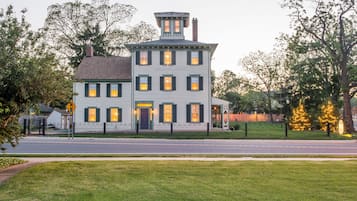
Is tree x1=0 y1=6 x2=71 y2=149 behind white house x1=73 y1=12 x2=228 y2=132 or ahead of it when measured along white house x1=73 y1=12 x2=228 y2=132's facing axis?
ahead

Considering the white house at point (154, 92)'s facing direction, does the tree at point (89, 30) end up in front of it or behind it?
behind

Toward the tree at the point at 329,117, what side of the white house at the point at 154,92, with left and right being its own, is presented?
left

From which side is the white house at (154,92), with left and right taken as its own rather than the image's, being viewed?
front

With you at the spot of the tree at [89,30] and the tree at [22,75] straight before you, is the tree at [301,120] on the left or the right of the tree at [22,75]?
left

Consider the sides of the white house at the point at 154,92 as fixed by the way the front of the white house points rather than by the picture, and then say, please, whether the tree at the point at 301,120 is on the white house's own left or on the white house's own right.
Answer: on the white house's own left

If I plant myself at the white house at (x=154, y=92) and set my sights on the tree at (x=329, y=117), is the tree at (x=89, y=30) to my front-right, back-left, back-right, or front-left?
back-left
